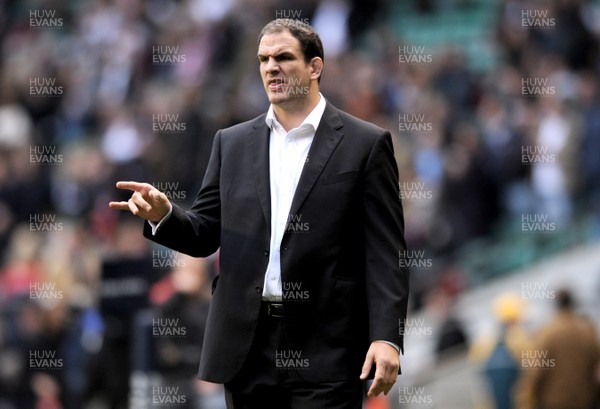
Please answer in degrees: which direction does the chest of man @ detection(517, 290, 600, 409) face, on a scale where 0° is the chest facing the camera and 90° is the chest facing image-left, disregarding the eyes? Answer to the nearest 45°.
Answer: approximately 180°

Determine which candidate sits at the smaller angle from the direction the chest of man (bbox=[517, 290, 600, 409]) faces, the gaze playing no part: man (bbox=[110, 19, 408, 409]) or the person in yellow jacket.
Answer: the person in yellow jacket

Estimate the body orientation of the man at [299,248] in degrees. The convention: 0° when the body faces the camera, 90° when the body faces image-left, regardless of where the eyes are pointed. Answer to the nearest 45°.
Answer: approximately 45°

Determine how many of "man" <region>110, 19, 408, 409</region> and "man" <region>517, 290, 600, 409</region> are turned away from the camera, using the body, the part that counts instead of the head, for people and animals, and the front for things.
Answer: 1

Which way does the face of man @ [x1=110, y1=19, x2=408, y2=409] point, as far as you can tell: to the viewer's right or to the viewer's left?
to the viewer's left

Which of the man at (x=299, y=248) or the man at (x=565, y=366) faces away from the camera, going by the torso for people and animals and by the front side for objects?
the man at (x=565, y=366)

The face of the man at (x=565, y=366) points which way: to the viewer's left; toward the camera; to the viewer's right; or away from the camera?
away from the camera

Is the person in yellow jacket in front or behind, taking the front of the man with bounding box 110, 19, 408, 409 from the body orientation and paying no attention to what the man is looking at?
behind
